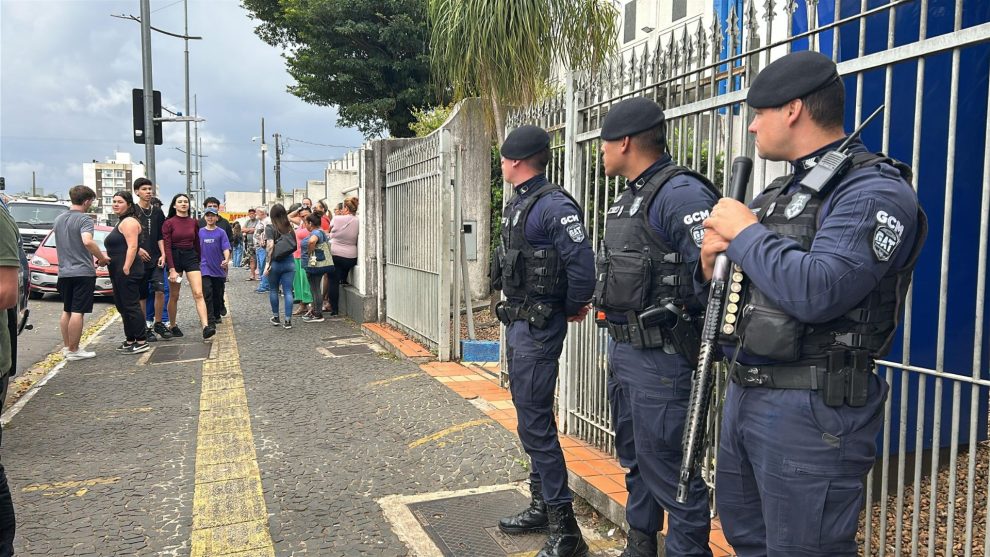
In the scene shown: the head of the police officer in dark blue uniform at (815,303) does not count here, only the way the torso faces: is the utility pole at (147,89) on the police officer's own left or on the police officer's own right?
on the police officer's own right

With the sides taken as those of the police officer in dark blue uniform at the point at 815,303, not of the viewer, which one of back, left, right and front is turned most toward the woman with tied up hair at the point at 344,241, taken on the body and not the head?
right

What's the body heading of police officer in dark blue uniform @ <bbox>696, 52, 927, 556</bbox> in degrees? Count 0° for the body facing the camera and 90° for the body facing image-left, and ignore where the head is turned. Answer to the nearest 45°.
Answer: approximately 45°

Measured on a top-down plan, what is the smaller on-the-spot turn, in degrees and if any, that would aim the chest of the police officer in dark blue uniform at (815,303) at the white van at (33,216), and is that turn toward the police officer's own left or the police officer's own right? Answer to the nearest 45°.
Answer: approximately 90° to the police officer's own right

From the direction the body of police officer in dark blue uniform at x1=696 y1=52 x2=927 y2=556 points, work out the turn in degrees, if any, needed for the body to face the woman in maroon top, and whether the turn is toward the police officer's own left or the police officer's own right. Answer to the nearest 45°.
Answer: approximately 90° to the police officer's own right

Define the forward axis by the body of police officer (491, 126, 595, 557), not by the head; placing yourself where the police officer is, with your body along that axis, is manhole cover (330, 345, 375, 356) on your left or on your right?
on your right

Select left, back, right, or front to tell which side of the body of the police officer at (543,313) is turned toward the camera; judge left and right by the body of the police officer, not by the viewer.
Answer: left

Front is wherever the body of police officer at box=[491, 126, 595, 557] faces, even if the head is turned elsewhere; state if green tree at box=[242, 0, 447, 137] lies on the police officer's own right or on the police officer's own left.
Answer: on the police officer's own right

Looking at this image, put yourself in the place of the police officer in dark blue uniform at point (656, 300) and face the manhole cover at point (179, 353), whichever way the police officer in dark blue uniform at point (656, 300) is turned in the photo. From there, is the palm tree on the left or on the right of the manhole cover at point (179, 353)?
right

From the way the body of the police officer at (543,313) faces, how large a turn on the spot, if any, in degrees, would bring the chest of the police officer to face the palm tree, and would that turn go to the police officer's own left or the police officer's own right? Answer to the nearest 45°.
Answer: approximately 90° to the police officer's own right

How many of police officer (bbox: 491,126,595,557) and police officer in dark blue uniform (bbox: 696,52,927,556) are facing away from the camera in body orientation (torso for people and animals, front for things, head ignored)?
0

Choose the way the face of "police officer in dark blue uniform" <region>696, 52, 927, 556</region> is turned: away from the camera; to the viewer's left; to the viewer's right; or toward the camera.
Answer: to the viewer's left

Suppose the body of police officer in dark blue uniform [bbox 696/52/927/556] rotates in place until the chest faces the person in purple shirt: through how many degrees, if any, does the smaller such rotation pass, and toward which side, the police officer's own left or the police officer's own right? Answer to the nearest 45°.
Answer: approximately 90° to the police officer's own right

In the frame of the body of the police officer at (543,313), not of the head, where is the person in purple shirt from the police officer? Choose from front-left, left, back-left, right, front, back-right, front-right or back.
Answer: front-right

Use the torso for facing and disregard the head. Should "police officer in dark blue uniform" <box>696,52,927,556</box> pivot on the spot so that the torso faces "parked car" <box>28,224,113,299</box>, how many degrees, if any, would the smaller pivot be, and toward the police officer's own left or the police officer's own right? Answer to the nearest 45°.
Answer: approximately 90° to the police officer's own right
